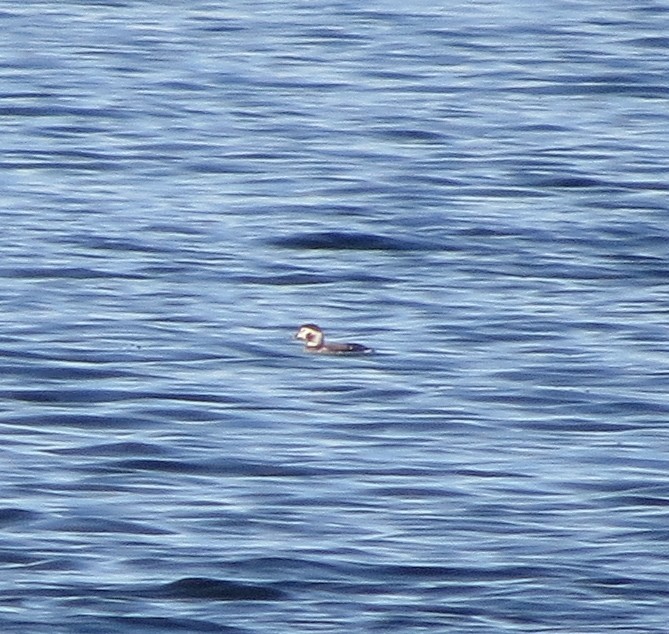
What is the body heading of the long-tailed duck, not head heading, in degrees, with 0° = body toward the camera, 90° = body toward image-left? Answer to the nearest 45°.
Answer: approximately 90°
